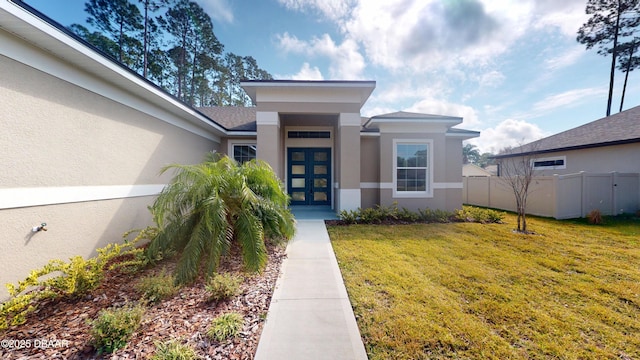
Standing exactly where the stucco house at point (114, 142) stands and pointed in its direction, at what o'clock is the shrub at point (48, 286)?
The shrub is roughly at 12 o'clock from the stucco house.

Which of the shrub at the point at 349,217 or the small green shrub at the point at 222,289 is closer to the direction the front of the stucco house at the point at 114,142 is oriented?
the small green shrub

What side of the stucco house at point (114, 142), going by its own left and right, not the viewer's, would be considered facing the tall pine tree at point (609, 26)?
left

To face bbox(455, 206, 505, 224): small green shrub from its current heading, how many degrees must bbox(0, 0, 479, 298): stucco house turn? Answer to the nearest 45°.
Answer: approximately 90° to its left

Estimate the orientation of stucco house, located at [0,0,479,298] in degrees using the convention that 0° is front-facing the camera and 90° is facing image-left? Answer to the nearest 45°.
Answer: approximately 0°

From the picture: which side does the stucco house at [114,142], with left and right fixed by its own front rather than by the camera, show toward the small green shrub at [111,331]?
front

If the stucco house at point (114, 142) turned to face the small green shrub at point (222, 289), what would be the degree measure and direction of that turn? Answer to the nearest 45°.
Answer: approximately 45° to its left

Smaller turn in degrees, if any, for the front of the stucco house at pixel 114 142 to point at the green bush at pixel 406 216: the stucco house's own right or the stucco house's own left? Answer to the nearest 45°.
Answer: approximately 90° to the stucco house's own left

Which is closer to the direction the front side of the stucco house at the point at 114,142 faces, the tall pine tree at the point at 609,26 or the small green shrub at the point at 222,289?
the small green shrub

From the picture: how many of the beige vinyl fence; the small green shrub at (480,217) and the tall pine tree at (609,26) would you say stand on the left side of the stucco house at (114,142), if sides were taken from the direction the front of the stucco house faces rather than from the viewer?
3

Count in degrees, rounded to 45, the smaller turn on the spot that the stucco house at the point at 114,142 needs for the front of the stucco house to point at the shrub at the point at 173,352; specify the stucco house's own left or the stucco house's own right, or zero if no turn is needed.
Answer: approximately 45° to the stucco house's own left

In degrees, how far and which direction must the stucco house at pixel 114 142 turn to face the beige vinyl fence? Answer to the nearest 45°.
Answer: approximately 90° to its left
